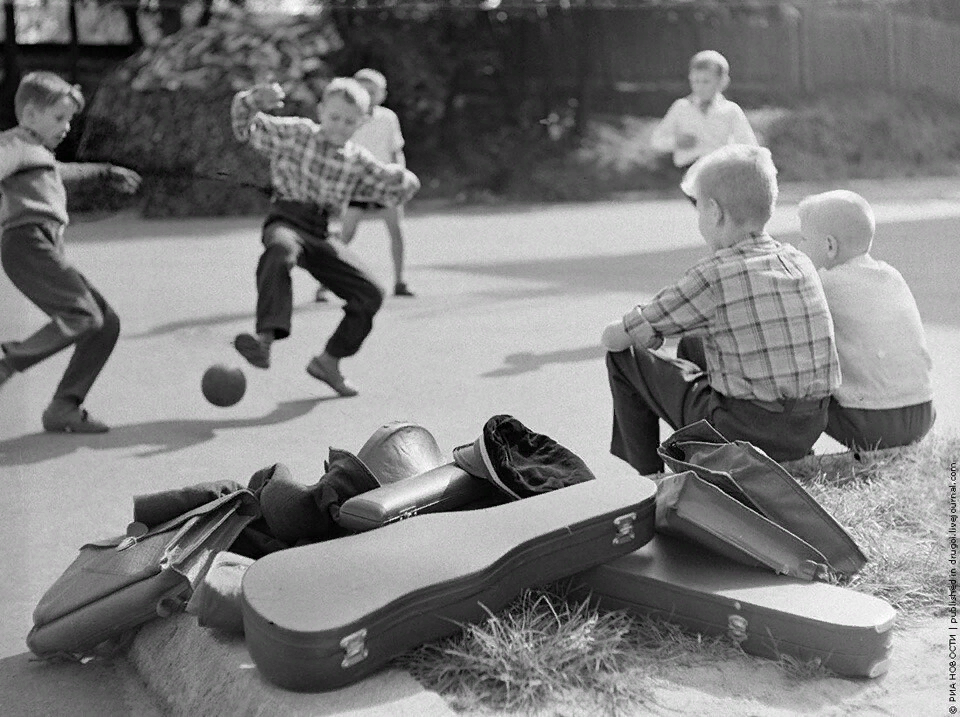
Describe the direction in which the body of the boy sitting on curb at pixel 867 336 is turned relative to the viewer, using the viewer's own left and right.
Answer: facing away from the viewer and to the left of the viewer

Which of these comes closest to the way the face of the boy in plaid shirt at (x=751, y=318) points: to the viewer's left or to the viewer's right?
to the viewer's left

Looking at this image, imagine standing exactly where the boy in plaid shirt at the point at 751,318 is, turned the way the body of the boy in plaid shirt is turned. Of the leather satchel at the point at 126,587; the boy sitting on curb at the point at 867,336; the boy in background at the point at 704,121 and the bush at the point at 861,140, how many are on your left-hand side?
1

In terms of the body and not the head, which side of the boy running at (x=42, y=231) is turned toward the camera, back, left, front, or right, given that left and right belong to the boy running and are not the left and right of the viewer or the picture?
right

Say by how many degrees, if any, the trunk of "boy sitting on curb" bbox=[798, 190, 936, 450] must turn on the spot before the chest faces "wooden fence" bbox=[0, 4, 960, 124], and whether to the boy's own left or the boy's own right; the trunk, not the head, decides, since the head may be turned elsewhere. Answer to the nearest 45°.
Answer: approximately 45° to the boy's own right

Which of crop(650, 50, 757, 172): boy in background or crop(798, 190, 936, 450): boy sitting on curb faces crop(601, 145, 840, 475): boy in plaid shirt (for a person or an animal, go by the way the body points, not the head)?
the boy in background

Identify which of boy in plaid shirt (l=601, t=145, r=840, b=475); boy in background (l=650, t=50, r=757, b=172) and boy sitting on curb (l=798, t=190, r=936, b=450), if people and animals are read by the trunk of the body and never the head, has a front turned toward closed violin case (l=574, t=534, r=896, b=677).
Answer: the boy in background

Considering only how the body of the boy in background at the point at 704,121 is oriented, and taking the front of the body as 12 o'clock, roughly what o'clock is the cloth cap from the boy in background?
The cloth cap is roughly at 12 o'clock from the boy in background.

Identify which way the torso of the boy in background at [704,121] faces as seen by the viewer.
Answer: toward the camera

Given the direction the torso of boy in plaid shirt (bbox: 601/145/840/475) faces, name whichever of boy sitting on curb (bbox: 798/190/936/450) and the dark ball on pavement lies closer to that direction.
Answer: the dark ball on pavement

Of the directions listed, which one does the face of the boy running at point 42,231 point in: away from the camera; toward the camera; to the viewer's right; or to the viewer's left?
to the viewer's right

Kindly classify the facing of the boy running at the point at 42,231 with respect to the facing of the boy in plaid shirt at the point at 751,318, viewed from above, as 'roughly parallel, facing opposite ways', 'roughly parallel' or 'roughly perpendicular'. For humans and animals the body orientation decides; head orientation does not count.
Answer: roughly perpendicular

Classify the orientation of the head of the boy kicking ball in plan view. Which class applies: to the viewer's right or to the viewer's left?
to the viewer's left

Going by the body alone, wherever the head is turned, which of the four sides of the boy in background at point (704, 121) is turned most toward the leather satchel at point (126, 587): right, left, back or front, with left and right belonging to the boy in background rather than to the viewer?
front

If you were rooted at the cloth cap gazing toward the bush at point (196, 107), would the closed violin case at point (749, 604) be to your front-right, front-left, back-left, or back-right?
back-right

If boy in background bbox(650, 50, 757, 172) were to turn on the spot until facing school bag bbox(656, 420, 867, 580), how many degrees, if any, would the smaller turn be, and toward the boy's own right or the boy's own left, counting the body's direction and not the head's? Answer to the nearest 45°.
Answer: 0° — they already face it

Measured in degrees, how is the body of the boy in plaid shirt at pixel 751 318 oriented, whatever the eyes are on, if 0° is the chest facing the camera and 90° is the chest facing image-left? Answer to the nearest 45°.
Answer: approximately 135°

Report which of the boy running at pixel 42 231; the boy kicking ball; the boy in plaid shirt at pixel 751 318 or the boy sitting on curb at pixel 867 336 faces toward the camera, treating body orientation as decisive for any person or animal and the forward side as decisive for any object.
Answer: the boy kicking ball

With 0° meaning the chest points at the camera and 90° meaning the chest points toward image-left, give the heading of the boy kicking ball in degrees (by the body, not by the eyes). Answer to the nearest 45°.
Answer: approximately 0°
